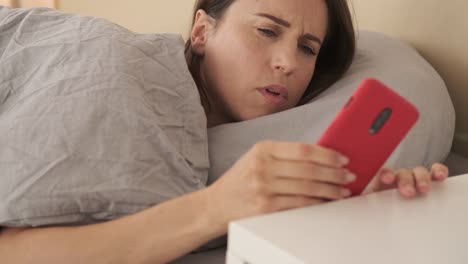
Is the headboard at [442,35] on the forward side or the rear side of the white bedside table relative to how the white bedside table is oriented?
on the rear side

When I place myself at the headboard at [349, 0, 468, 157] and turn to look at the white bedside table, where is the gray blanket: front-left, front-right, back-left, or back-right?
front-right

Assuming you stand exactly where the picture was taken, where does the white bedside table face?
facing the viewer and to the left of the viewer

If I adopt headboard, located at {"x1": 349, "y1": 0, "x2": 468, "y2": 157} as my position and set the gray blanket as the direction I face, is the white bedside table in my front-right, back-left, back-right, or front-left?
front-left
